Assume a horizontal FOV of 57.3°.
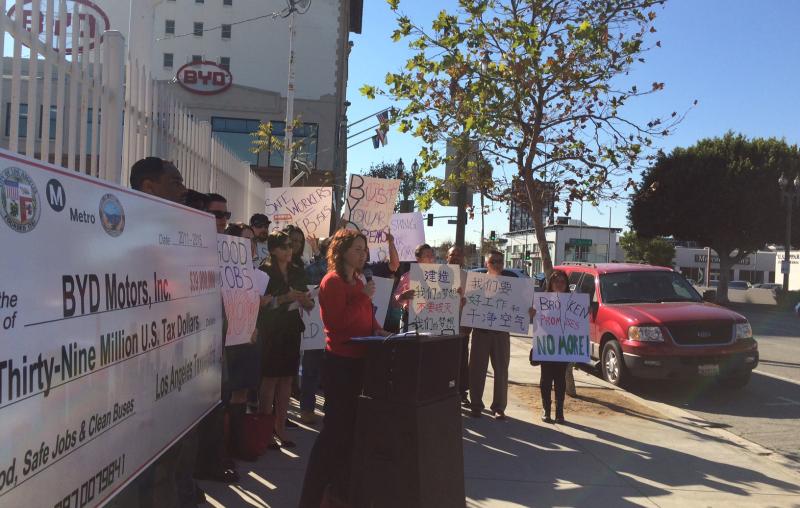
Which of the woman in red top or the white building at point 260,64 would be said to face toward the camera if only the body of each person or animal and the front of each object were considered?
the white building

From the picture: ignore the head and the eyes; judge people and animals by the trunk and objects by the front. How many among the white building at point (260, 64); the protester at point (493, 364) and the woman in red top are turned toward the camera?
2

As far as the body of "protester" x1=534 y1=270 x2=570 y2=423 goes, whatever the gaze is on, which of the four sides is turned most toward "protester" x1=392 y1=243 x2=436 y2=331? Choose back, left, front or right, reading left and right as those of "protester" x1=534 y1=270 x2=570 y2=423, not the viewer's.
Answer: right

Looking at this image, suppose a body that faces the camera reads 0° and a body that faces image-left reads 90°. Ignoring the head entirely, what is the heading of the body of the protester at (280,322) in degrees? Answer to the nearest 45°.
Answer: approximately 315°

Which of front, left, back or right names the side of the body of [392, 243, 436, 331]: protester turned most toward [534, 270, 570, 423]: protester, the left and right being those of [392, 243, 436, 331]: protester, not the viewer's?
left

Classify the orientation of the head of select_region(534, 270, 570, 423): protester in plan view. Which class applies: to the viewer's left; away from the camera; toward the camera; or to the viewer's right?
toward the camera

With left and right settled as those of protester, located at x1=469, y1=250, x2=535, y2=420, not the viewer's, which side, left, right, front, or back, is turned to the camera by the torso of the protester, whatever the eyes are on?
front

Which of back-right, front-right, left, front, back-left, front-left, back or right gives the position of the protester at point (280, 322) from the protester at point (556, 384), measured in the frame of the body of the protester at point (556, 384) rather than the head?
front-right

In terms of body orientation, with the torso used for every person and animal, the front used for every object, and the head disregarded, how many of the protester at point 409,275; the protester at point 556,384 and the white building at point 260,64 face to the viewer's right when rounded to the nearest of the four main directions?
0

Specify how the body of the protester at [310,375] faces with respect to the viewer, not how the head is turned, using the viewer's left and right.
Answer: facing the viewer and to the right of the viewer

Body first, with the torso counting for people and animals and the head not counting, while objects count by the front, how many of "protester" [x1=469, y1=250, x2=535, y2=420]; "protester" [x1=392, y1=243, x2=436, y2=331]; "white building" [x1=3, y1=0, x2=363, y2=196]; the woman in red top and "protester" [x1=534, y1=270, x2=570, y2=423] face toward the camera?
4

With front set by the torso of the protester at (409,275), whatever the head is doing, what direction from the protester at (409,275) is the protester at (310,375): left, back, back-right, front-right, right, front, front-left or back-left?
front-right

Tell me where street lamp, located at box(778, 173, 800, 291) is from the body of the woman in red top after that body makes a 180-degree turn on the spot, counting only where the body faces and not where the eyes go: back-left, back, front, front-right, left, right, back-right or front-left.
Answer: back-right
